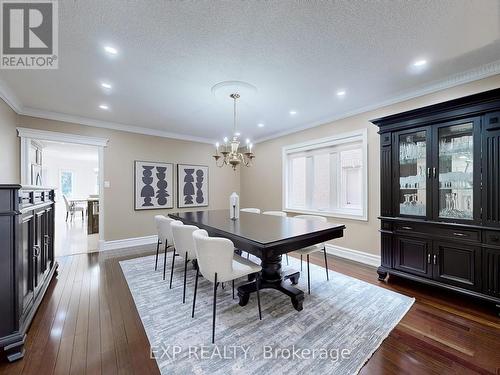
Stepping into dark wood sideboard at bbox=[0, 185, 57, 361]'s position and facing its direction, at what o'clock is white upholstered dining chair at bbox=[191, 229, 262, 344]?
The white upholstered dining chair is roughly at 1 o'clock from the dark wood sideboard.

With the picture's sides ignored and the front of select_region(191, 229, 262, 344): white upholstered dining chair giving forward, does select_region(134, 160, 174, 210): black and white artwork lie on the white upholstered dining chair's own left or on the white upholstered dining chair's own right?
on the white upholstered dining chair's own left

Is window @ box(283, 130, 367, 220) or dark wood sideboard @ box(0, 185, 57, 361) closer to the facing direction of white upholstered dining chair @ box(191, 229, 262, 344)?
the window

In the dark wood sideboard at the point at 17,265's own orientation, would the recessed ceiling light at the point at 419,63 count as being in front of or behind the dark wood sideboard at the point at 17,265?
in front

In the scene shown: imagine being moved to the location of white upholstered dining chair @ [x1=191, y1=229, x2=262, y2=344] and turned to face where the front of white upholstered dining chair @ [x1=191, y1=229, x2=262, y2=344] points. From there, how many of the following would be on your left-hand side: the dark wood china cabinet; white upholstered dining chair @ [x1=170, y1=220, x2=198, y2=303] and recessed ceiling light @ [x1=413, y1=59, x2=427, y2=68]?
1

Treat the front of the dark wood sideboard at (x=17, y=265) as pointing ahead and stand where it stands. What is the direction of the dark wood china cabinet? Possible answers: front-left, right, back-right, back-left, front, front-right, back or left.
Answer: front-right

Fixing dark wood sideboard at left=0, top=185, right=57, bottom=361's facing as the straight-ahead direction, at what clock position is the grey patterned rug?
The grey patterned rug is roughly at 1 o'clock from the dark wood sideboard.

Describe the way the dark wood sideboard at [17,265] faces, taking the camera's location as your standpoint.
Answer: facing to the right of the viewer

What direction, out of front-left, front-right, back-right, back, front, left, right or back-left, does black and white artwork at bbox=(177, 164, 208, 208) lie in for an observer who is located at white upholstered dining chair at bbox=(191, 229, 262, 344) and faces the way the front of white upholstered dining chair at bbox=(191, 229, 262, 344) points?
front-left

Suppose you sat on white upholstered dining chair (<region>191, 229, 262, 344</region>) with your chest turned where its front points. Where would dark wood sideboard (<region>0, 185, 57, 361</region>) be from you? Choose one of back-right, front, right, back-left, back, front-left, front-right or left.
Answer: back-left

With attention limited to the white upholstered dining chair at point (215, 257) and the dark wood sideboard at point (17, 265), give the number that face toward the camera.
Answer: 0

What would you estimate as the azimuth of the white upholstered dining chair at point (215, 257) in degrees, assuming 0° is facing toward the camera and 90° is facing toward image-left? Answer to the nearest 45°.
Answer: approximately 225°

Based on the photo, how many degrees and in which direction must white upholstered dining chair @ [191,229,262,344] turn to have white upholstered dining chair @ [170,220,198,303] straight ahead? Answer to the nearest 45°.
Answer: approximately 90° to its left

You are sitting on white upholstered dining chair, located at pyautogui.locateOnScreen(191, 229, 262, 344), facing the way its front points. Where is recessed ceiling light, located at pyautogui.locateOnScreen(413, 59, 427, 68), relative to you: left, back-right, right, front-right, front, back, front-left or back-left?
front-right
